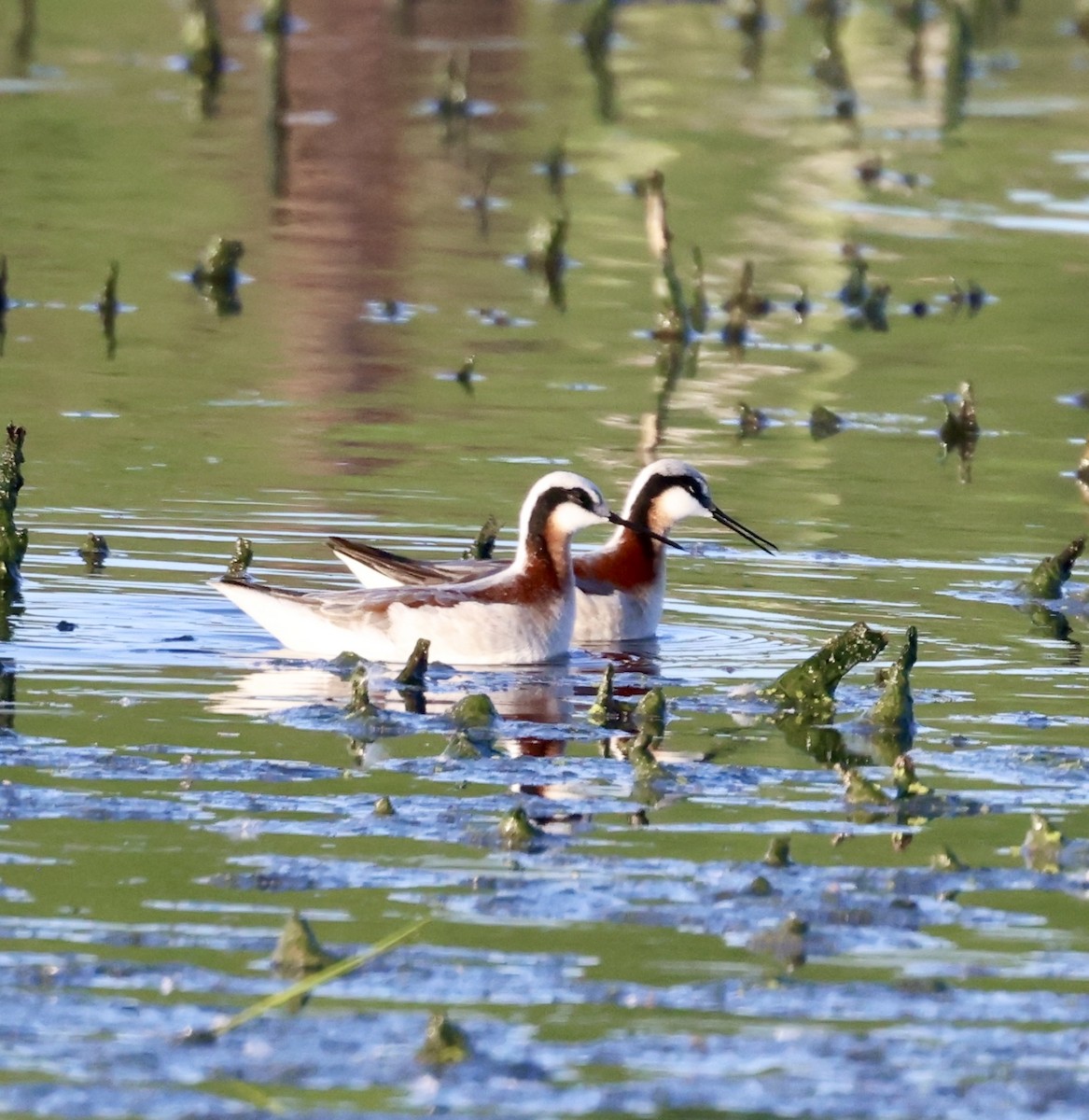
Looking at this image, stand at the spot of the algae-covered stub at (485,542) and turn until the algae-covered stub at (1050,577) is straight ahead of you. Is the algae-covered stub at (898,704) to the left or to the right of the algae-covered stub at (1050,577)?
right

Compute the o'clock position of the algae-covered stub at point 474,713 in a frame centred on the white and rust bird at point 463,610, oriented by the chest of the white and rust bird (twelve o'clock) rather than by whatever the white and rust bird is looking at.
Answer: The algae-covered stub is roughly at 3 o'clock from the white and rust bird.

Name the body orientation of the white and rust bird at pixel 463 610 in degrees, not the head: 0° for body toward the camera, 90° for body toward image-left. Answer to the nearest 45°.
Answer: approximately 270°

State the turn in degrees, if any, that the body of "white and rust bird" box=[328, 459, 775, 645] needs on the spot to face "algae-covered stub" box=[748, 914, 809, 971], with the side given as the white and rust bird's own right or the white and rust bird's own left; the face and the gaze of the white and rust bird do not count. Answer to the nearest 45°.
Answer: approximately 90° to the white and rust bird's own right

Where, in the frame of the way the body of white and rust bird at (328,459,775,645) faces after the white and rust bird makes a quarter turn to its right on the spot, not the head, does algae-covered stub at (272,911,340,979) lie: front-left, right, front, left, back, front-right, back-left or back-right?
front

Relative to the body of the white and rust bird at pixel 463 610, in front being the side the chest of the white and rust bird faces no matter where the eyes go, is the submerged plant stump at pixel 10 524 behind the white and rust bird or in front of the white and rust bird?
behind

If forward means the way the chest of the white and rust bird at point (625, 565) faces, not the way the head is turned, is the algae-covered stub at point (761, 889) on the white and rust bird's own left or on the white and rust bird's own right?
on the white and rust bird's own right

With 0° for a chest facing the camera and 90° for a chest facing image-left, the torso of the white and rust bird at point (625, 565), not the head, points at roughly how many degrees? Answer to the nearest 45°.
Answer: approximately 270°

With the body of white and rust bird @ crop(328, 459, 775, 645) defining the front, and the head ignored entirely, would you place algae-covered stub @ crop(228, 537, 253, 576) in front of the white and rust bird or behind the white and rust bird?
behind

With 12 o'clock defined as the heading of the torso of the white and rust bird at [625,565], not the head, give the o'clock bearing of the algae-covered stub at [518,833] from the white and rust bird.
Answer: The algae-covered stub is roughly at 3 o'clock from the white and rust bird.

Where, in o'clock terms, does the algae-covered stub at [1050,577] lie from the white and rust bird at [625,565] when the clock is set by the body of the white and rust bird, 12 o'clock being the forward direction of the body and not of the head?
The algae-covered stub is roughly at 12 o'clock from the white and rust bird.

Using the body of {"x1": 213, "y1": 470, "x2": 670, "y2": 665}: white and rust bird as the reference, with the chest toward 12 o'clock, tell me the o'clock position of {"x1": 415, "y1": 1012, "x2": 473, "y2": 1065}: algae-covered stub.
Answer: The algae-covered stub is roughly at 3 o'clock from the white and rust bird.

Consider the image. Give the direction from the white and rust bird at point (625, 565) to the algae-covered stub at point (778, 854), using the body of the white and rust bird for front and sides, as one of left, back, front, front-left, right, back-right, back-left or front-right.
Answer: right

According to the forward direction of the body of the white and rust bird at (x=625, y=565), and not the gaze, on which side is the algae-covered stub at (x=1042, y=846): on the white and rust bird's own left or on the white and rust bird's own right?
on the white and rust bird's own right

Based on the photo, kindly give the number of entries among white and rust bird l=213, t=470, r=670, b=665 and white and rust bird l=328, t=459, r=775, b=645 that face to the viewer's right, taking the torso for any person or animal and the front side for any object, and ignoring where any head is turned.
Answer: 2
